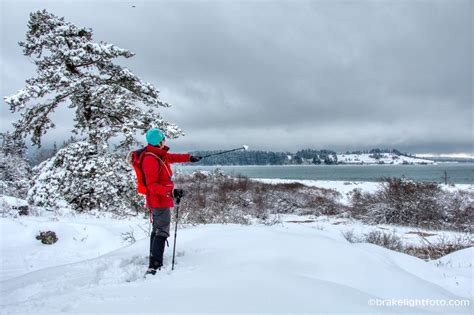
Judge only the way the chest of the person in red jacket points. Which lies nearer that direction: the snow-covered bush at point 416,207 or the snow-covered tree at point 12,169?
the snow-covered bush

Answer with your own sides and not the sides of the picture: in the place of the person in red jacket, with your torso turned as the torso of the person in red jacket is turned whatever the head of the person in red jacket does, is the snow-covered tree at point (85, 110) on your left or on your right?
on your left

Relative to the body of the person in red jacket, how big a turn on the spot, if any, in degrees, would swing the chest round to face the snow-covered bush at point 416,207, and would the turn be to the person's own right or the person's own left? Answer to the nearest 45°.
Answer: approximately 45° to the person's own left

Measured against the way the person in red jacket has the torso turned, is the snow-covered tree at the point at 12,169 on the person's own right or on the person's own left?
on the person's own left

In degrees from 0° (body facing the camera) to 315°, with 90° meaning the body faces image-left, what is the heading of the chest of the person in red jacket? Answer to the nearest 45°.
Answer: approximately 270°

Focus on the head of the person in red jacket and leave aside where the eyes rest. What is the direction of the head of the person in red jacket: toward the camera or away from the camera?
away from the camera
